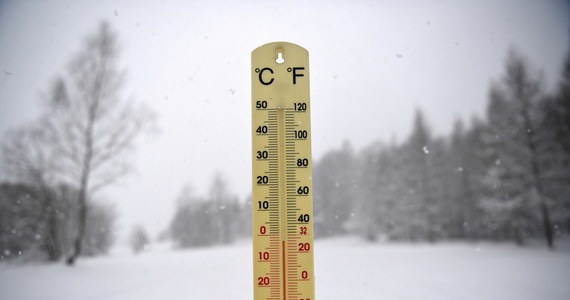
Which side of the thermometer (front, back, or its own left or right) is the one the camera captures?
front
